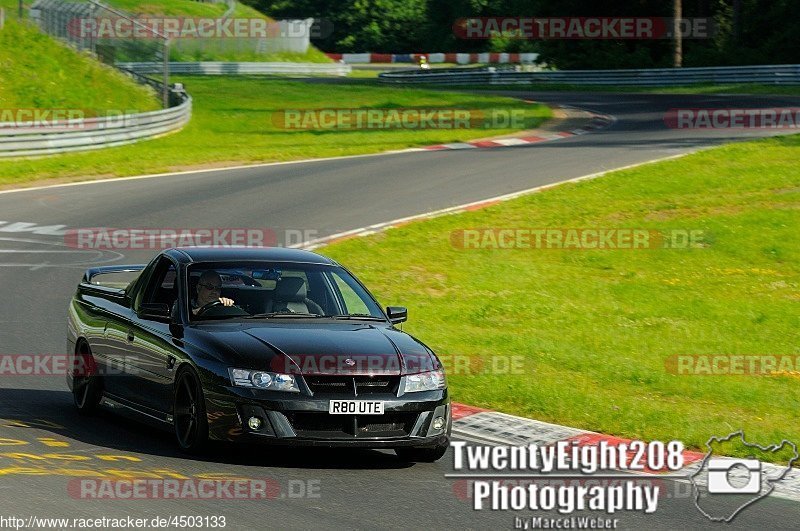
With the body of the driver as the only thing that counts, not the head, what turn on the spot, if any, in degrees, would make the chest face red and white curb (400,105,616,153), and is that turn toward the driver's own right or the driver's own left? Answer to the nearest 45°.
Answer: approximately 135° to the driver's own left

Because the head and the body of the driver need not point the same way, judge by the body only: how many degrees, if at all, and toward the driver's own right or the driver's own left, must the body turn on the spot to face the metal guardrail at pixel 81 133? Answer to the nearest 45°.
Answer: approximately 135° to the driver's own left

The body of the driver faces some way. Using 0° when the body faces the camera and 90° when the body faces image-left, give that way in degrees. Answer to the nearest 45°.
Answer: approximately 315°
